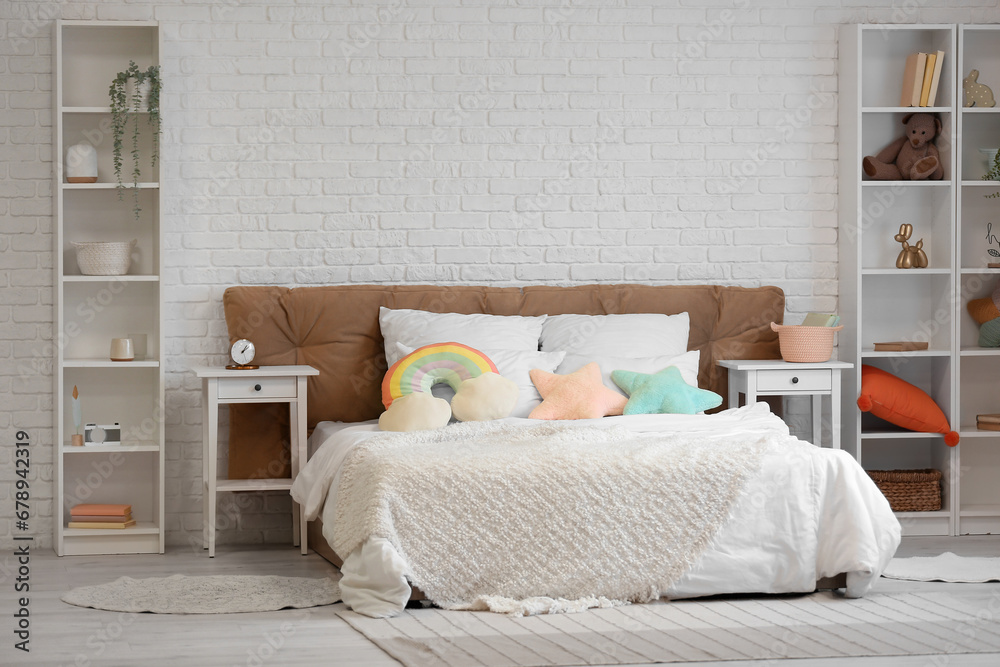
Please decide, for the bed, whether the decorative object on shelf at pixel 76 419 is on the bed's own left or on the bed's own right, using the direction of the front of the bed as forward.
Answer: on the bed's own right

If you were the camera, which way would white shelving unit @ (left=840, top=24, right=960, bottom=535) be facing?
facing the viewer

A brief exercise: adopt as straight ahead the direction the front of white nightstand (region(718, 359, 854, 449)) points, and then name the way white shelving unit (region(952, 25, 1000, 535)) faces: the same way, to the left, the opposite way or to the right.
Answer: the same way

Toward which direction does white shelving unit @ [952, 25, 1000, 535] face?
toward the camera

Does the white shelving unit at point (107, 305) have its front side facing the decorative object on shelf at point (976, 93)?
no

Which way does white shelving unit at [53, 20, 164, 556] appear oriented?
toward the camera

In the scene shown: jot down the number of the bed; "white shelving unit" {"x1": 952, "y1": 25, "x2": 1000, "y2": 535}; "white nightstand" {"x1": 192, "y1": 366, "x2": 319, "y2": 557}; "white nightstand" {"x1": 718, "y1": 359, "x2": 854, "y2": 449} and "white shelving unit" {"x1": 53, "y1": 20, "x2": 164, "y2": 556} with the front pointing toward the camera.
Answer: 5

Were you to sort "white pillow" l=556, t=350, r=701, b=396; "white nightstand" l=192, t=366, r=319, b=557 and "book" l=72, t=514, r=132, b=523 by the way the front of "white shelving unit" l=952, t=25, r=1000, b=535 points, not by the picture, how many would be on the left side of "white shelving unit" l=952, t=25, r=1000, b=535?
0

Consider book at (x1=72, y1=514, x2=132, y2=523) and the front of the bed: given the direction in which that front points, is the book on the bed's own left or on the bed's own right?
on the bed's own right

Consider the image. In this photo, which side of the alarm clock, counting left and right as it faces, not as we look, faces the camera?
front

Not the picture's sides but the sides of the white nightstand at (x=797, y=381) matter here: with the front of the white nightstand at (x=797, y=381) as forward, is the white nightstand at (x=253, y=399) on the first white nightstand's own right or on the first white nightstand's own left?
on the first white nightstand's own right

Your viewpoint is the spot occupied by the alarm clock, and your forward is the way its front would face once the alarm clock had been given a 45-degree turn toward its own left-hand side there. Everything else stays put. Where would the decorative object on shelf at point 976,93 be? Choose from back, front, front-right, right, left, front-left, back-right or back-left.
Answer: front-left
